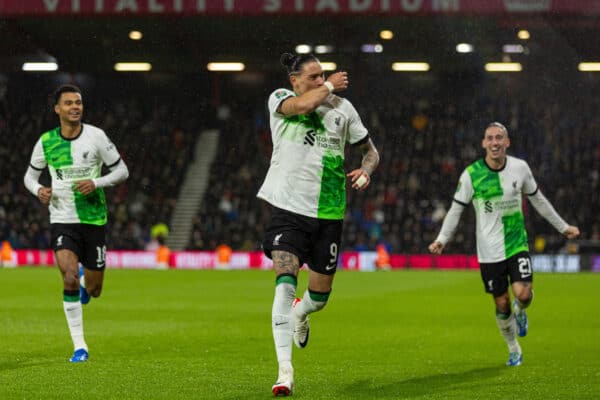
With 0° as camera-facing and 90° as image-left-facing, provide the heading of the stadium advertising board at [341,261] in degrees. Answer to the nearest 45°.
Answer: approximately 0°

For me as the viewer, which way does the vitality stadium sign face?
facing the viewer

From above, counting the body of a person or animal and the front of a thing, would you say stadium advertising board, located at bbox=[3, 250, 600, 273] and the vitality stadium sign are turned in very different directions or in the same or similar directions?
same or similar directions

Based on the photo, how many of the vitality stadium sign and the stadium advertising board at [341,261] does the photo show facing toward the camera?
2
